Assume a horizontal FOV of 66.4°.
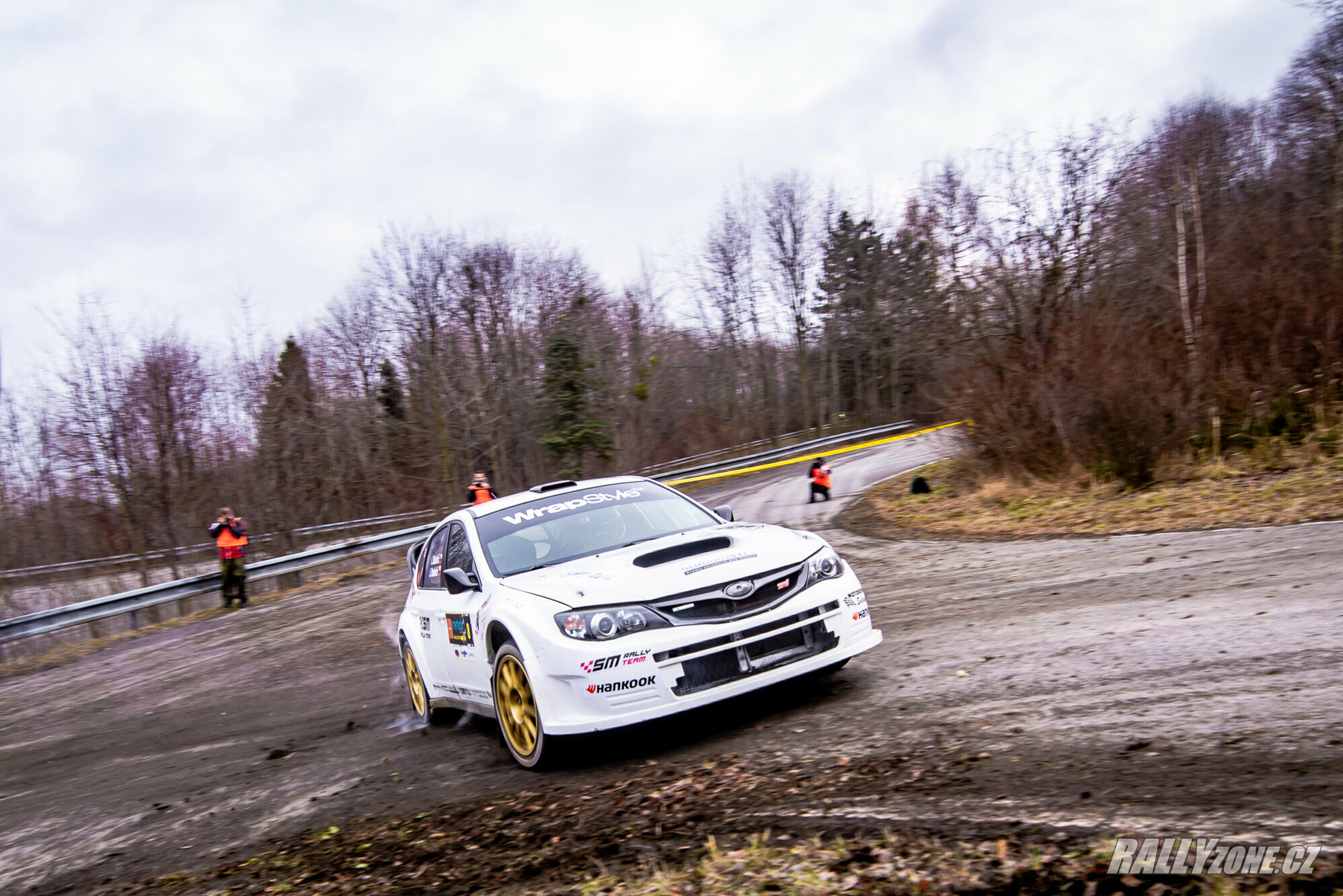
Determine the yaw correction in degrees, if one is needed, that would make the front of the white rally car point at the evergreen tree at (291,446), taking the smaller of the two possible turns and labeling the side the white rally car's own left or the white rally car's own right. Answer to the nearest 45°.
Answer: approximately 135° to the white rally car's own left

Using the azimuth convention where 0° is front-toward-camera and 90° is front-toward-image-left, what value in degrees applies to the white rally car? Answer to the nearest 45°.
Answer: approximately 315°

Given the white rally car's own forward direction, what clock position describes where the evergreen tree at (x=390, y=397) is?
The evergreen tree is roughly at 7 o'clock from the white rally car.

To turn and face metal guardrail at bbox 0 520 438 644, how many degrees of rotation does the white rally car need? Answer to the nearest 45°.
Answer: approximately 180°

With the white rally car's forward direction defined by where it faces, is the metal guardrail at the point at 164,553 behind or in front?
behind

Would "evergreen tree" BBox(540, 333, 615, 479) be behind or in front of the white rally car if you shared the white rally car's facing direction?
behind

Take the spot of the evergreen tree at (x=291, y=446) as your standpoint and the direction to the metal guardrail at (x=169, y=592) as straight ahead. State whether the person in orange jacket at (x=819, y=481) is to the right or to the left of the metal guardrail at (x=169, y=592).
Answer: left

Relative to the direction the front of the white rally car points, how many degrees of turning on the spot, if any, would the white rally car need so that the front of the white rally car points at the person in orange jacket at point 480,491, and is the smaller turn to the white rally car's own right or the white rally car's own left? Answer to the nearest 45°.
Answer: approximately 135° to the white rally car's own left

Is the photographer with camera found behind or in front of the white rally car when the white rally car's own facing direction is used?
behind
